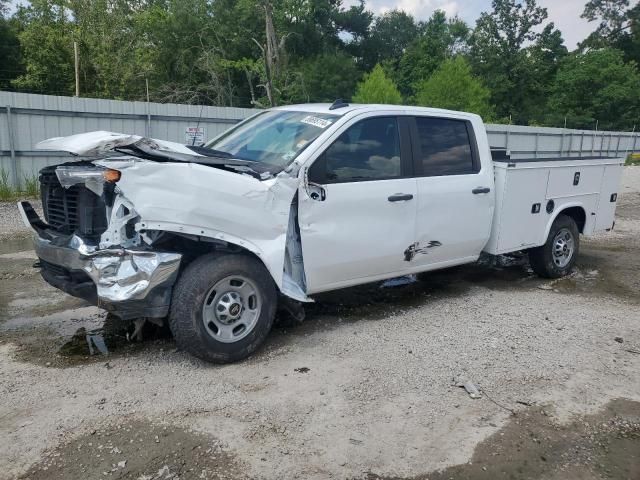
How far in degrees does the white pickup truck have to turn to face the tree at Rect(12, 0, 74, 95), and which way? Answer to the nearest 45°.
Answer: approximately 90° to its right

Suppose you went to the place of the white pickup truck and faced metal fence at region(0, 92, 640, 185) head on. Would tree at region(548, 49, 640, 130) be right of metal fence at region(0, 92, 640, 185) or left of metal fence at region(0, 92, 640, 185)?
right

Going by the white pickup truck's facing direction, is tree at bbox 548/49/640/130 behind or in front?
behind

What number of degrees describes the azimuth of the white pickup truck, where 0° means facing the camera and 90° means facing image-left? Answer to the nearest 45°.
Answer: approximately 45°

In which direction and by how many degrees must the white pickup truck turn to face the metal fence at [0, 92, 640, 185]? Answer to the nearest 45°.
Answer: approximately 90° to its right
